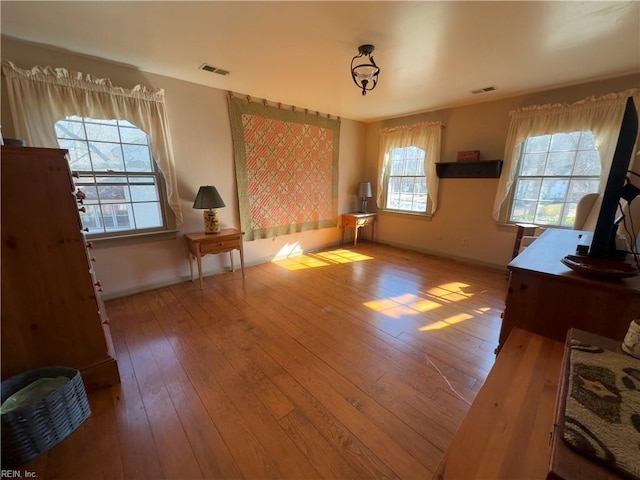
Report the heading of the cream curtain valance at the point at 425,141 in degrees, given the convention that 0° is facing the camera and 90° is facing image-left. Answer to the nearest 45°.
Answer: approximately 45°

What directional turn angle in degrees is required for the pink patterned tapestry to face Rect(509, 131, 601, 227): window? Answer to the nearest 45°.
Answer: approximately 45° to its left

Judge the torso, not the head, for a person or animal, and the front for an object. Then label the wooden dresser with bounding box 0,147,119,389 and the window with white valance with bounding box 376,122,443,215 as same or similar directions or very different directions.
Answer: very different directions

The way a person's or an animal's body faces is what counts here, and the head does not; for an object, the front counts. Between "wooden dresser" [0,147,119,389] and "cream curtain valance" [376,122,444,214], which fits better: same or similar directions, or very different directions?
very different directions

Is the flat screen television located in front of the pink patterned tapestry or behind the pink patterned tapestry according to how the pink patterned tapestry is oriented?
in front

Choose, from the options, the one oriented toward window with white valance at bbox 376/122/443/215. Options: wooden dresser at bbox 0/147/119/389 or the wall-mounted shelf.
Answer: the wooden dresser

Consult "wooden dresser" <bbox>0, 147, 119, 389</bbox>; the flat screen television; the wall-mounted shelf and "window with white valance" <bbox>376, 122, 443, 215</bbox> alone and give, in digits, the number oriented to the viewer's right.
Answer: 1

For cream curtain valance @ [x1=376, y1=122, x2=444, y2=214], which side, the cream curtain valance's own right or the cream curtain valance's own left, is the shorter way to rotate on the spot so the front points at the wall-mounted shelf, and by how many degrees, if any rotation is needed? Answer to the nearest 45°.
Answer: approximately 90° to the cream curtain valance's own left

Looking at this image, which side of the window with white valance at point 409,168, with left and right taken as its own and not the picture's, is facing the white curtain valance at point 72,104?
front

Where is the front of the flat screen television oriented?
to the viewer's left

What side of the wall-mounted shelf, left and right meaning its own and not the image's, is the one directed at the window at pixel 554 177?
left

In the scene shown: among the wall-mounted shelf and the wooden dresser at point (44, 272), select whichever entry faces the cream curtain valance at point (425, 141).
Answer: the wooden dresser
